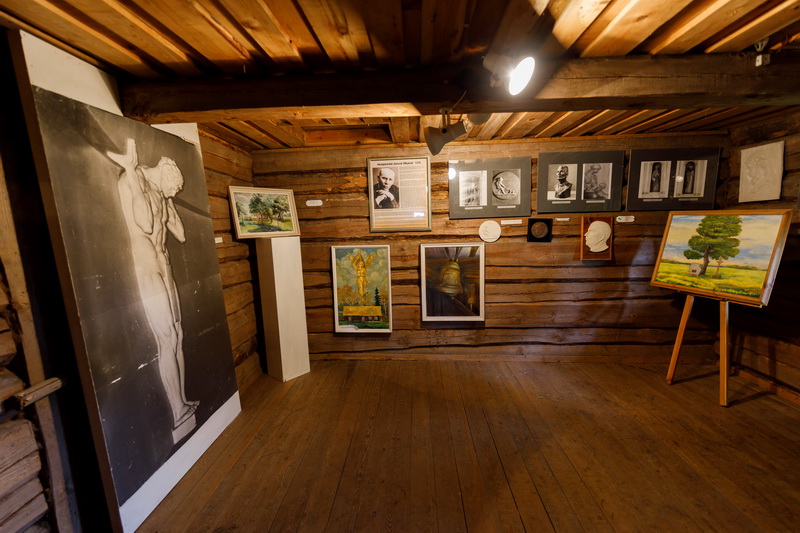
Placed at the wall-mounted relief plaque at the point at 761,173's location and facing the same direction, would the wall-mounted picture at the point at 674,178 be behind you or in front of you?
in front

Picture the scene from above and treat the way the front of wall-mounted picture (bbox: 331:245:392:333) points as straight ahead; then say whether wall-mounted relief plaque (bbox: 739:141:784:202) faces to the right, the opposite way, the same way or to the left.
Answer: to the right

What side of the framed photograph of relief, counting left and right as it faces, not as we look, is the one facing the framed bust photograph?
left

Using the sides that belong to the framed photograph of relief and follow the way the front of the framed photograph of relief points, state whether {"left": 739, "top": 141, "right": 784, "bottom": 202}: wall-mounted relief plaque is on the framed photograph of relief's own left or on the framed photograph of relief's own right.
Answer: on the framed photograph of relief's own left

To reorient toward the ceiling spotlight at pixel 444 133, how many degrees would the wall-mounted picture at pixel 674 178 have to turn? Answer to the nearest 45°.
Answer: approximately 45° to its right

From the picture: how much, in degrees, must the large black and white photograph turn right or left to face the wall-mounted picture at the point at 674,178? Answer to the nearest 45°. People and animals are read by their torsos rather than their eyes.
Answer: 0° — it already faces it

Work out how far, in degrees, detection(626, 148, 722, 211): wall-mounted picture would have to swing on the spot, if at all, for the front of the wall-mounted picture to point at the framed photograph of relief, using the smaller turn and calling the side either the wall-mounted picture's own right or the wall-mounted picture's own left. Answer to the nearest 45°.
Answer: approximately 45° to the wall-mounted picture's own right

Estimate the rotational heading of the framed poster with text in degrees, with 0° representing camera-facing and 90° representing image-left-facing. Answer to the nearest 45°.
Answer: approximately 0°

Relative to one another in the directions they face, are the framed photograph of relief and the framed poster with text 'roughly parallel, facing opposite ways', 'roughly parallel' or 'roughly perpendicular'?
roughly parallel

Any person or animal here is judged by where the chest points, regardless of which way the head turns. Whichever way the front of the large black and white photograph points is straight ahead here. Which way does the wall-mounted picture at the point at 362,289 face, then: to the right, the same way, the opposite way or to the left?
to the right

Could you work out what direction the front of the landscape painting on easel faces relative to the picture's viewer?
facing the viewer and to the left of the viewer

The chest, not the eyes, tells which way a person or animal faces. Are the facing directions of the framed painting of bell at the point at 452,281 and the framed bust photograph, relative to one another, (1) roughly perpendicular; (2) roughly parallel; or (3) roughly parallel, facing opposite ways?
roughly parallel

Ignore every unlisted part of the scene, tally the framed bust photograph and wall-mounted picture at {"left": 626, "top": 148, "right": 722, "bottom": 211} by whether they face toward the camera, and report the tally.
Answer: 2

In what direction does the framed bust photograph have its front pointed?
toward the camera

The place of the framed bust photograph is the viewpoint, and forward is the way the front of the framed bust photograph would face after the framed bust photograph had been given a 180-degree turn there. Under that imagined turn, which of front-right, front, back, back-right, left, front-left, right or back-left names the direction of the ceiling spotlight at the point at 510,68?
back

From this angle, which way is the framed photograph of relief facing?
toward the camera

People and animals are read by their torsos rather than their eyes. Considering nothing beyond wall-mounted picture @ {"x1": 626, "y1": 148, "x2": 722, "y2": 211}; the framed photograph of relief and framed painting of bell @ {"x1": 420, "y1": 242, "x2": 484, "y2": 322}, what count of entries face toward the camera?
3
